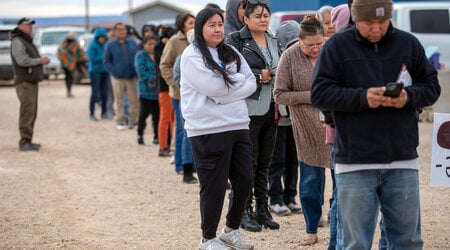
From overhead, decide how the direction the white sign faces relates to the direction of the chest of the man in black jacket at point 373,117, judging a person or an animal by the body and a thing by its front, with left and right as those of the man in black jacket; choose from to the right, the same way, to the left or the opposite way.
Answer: the same way

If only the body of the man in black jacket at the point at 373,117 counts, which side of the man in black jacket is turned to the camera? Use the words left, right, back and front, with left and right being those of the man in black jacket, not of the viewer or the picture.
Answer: front

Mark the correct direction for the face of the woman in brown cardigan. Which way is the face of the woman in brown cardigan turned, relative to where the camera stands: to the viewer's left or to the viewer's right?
to the viewer's right

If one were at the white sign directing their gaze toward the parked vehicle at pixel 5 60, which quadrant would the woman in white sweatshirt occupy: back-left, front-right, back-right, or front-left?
front-left

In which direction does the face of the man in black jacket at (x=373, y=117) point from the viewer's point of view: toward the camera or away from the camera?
toward the camera

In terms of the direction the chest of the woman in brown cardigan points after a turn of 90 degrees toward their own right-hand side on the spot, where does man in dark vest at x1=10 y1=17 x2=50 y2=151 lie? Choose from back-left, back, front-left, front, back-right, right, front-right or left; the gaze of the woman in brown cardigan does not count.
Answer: right

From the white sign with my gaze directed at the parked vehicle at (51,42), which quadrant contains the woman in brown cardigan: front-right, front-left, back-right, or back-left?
front-left

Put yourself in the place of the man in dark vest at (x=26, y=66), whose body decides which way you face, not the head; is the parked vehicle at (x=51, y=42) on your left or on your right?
on your left

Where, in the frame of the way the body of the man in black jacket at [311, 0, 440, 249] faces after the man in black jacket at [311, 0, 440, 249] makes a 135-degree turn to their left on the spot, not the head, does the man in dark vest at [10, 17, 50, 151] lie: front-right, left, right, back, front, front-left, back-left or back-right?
left

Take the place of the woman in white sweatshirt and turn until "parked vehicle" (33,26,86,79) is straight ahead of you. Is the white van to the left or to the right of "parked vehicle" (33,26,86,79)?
right

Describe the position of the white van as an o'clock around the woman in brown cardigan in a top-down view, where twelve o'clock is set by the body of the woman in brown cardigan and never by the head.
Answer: The white van is roughly at 8 o'clock from the woman in brown cardigan.

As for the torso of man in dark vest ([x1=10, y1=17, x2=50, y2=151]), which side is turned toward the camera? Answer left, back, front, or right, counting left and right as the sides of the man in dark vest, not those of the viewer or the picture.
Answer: right

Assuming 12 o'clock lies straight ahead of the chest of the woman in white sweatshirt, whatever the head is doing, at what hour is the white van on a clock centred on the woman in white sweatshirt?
The white van is roughly at 8 o'clock from the woman in white sweatshirt.

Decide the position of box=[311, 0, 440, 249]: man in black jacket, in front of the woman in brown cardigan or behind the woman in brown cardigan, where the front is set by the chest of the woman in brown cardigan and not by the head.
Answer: in front

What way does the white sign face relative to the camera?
toward the camera

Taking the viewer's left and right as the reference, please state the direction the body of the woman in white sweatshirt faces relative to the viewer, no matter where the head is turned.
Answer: facing the viewer and to the right of the viewer
